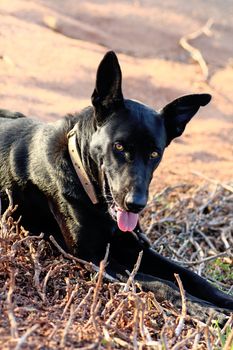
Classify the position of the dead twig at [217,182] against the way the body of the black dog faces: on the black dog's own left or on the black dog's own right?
on the black dog's own left

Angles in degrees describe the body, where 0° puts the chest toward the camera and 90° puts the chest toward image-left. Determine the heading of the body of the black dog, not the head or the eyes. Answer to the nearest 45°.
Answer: approximately 315°

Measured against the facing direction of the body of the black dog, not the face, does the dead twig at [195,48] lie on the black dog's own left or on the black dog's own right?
on the black dog's own left
